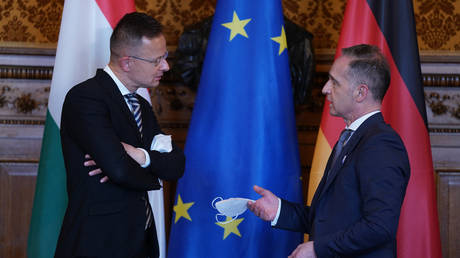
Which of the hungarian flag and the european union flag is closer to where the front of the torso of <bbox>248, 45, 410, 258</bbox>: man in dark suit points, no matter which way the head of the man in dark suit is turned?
the hungarian flag

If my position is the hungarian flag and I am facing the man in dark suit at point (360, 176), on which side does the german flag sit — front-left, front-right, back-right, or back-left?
front-left

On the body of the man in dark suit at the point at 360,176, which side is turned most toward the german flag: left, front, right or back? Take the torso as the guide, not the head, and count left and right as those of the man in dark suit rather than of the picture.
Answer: right

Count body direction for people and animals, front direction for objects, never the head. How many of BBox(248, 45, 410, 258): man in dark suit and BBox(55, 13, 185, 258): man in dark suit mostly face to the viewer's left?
1

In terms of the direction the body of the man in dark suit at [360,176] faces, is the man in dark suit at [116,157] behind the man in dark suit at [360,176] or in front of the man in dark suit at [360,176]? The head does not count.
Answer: in front

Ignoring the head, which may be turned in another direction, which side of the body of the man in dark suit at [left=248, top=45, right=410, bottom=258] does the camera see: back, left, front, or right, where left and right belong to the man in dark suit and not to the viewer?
left

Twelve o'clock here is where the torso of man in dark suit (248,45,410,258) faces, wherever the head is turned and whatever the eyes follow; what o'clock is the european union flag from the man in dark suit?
The european union flag is roughly at 2 o'clock from the man in dark suit.

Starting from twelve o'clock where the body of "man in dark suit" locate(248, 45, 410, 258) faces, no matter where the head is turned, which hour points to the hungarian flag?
The hungarian flag is roughly at 1 o'clock from the man in dark suit.

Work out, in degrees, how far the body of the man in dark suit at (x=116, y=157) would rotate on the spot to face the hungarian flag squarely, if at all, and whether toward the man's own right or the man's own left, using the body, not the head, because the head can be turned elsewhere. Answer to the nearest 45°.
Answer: approximately 135° to the man's own left

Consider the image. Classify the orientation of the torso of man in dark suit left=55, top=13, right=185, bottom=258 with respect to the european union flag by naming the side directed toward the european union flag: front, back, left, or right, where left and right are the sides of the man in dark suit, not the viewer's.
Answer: left

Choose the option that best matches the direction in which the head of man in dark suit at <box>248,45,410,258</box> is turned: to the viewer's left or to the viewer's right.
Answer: to the viewer's left

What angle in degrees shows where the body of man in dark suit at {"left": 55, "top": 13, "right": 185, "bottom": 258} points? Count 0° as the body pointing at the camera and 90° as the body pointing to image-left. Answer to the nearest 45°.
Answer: approximately 315°

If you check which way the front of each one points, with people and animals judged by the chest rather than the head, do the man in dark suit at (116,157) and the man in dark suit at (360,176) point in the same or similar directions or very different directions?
very different directions

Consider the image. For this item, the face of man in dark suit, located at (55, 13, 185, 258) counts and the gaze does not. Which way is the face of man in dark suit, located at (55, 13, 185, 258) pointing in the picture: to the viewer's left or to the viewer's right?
to the viewer's right
